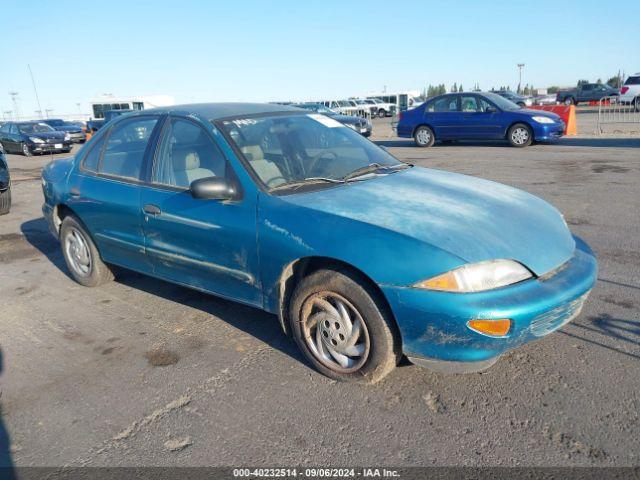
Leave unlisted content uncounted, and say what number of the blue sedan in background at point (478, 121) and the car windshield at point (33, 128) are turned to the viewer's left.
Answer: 0

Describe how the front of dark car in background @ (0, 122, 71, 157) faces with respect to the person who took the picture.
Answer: facing the viewer and to the right of the viewer

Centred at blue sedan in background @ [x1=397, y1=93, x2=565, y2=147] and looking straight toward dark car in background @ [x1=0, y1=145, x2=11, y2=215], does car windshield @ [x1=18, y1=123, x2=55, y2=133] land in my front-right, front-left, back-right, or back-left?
front-right

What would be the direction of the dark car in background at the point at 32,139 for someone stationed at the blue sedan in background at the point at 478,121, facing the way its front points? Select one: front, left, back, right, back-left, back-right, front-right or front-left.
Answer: back

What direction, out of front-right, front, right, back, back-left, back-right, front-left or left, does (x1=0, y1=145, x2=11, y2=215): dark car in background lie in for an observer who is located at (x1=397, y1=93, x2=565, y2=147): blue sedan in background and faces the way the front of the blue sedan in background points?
back-right

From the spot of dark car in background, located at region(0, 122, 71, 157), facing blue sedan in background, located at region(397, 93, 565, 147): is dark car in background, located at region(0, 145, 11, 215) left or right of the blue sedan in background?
right

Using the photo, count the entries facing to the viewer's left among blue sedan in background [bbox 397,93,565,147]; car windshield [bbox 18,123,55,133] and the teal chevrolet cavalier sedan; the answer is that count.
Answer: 0

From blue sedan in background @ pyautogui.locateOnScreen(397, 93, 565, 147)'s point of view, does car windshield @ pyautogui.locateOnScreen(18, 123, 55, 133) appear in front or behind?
behind

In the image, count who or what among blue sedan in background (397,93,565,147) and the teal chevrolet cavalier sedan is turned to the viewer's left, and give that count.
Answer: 0

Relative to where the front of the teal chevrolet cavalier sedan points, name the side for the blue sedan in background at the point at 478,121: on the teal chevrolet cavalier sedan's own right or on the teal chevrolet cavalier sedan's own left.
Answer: on the teal chevrolet cavalier sedan's own left

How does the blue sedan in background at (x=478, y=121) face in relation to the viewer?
to the viewer's right

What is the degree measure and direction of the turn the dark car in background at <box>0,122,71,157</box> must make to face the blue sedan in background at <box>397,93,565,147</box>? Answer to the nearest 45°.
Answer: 0° — it already faces it

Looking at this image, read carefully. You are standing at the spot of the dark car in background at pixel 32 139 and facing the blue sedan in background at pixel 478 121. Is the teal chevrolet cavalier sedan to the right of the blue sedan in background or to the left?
right
